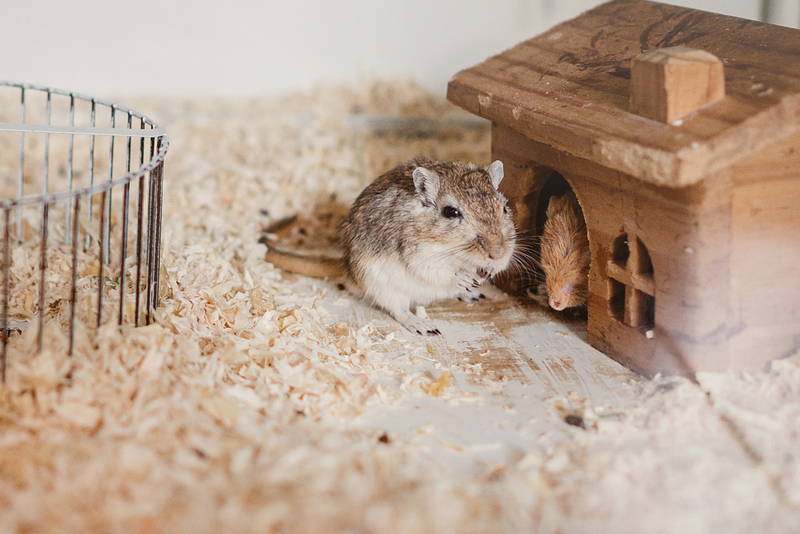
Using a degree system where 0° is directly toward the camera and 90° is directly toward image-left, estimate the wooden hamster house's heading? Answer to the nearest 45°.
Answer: approximately 45°

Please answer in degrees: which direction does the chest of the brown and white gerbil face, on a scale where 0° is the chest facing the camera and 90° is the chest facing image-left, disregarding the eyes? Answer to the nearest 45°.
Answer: approximately 315°

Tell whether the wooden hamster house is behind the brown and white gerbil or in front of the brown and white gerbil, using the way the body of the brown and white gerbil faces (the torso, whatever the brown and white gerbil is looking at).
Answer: in front

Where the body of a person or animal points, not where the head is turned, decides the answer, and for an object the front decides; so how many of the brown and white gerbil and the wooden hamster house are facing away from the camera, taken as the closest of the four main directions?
0

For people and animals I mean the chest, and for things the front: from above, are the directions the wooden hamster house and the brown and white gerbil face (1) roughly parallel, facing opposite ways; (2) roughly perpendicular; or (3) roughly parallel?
roughly perpendicular
